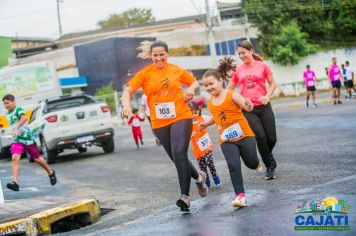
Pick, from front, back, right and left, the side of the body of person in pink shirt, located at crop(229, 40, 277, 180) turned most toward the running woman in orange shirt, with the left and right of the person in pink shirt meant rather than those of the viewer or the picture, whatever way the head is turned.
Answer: front

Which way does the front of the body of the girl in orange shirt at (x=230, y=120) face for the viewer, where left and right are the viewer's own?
facing the viewer and to the left of the viewer

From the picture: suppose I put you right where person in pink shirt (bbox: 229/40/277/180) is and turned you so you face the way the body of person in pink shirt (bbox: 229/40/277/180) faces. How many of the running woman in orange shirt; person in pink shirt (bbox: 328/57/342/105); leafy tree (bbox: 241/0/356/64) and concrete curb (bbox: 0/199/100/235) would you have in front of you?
2

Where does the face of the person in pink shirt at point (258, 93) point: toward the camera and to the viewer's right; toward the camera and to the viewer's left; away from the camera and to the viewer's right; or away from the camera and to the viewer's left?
toward the camera and to the viewer's left

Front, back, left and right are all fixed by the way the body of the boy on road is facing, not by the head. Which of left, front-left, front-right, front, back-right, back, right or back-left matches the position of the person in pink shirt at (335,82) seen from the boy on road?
back

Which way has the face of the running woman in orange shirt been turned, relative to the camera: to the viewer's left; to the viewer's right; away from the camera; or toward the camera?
toward the camera

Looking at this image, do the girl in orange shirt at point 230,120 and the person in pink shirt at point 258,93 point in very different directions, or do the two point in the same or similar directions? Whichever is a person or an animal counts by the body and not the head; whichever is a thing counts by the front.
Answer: same or similar directions
